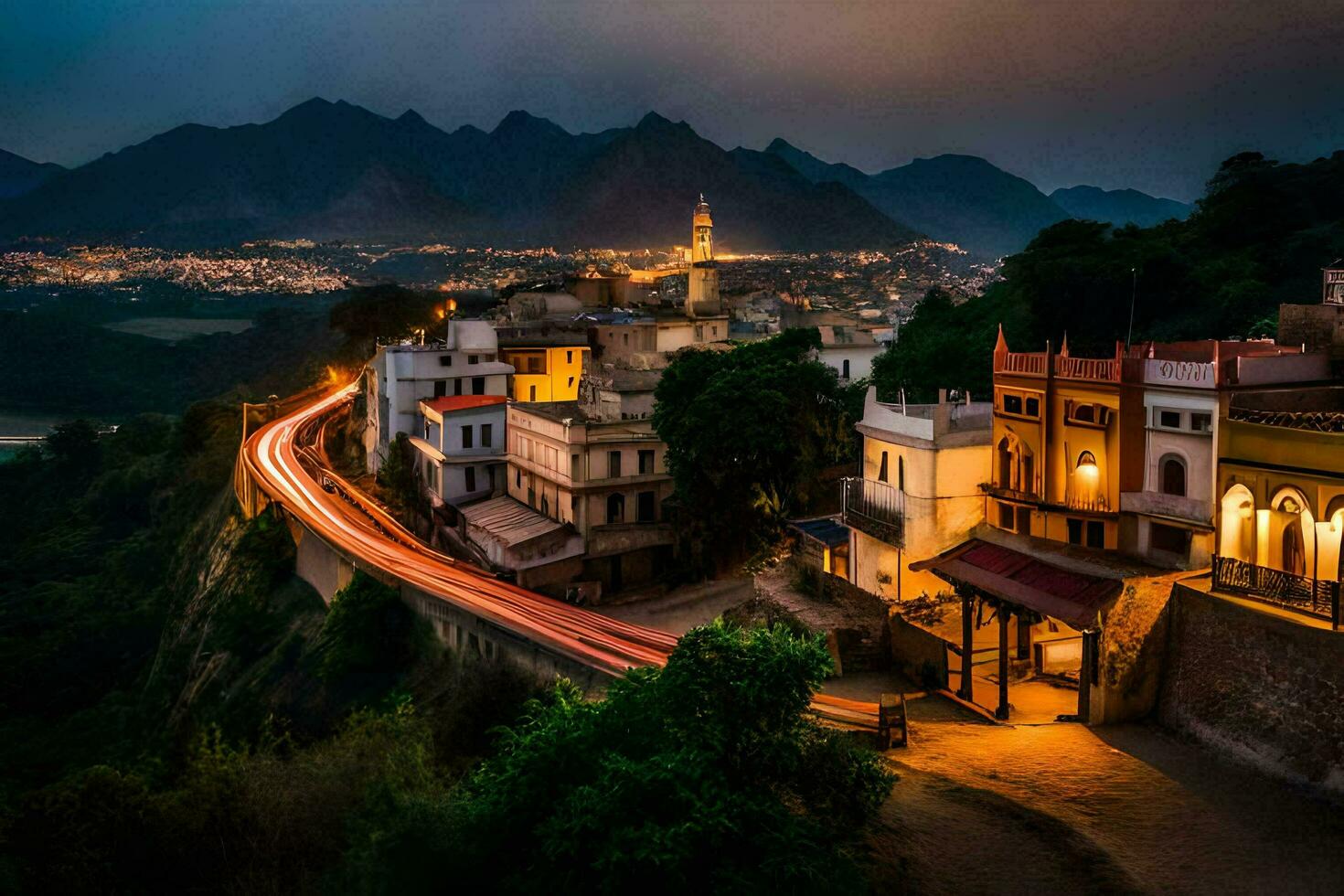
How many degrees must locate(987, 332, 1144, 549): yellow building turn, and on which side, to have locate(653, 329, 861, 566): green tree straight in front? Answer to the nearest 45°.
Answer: approximately 135° to its right

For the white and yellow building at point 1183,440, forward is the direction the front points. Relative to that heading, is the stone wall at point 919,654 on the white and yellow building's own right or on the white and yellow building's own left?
on the white and yellow building's own right

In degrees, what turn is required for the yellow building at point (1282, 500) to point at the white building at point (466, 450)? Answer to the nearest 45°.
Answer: approximately 90° to its right

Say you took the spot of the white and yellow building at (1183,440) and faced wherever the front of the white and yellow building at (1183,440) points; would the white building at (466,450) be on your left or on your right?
on your right

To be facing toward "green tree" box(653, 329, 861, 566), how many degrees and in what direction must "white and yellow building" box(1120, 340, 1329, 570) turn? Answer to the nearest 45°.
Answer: approximately 135° to its right

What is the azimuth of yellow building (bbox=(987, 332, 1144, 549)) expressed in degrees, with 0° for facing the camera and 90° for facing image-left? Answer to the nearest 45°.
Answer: approximately 0°

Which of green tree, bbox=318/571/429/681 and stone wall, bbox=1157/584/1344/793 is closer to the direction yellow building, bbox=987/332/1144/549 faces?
the stone wall

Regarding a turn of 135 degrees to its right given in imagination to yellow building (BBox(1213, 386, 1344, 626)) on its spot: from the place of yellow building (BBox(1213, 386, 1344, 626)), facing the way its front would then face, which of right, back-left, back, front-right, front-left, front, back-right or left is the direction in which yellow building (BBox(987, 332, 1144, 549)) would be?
front-left

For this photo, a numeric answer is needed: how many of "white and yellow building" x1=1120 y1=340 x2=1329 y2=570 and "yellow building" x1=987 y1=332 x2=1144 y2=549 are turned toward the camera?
2

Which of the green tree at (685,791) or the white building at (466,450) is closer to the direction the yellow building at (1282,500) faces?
the green tree

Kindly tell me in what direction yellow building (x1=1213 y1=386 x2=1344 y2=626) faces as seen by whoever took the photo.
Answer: facing the viewer and to the left of the viewer

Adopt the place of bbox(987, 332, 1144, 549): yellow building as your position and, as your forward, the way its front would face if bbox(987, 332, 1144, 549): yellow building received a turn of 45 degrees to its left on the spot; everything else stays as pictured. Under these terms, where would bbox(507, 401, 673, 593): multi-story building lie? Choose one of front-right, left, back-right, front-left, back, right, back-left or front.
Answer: back
